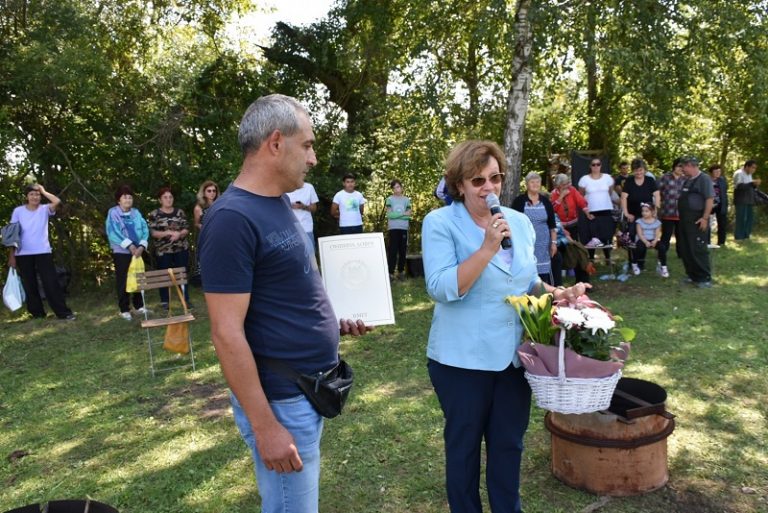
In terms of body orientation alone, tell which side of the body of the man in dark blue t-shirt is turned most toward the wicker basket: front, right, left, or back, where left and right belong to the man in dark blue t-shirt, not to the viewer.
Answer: front

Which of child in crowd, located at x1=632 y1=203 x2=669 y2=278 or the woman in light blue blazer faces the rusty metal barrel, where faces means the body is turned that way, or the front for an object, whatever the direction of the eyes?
the child in crowd

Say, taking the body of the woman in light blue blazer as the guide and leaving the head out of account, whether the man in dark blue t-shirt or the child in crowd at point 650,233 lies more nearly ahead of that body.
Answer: the man in dark blue t-shirt

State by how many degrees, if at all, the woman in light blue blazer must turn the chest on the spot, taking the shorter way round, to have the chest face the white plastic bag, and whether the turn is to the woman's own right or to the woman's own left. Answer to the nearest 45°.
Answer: approximately 180°

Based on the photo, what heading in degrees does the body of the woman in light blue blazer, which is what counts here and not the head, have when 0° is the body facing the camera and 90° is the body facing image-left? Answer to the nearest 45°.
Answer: approximately 315°

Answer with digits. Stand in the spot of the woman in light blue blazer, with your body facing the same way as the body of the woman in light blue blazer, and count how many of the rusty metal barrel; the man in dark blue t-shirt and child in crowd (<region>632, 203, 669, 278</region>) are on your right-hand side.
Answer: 1

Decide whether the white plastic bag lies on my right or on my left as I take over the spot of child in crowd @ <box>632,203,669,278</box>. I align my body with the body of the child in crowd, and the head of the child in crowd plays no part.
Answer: on my right

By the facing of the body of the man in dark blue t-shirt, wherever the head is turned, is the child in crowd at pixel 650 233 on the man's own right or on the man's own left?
on the man's own left

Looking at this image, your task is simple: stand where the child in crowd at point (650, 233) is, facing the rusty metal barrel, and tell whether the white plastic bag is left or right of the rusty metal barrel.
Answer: right

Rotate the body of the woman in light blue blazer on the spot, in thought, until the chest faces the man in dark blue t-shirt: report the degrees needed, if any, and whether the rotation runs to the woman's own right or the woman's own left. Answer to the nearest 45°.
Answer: approximately 90° to the woman's own right

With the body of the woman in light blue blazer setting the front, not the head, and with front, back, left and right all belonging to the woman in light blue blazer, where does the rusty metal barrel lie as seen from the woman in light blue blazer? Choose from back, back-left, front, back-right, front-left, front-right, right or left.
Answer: left

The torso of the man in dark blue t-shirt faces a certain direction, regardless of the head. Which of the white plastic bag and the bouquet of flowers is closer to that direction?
the bouquet of flowers

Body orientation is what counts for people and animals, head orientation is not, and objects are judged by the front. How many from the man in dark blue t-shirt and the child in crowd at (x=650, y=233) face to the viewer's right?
1

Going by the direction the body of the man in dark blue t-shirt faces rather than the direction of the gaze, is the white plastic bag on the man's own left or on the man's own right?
on the man's own left

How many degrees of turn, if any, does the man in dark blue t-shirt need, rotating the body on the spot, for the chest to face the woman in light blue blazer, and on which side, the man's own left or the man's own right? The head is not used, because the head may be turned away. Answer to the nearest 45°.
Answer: approximately 45° to the man's own left

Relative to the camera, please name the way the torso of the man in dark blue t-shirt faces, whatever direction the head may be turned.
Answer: to the viewer's right

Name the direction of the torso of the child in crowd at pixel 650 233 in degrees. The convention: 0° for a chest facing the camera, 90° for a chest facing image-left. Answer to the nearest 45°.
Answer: approximately 0°

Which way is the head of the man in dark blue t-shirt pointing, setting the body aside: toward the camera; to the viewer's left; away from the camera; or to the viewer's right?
to the viewer's right
